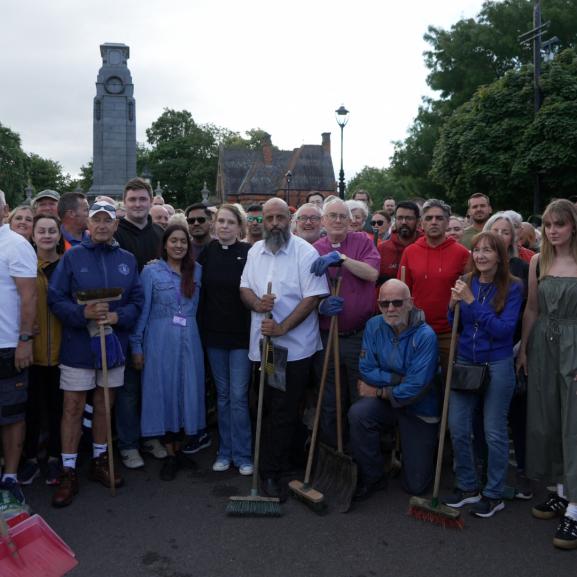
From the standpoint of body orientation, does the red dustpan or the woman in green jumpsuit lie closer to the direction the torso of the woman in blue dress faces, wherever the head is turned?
the red dustpan

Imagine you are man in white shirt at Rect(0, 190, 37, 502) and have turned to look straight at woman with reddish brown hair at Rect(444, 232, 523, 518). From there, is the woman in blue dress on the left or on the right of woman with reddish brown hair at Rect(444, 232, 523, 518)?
left

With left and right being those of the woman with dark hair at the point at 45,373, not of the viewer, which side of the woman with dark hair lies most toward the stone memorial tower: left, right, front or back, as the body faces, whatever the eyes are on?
back

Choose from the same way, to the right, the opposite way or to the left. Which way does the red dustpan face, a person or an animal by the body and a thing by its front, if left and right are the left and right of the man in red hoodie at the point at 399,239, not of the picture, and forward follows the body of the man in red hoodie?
to the left

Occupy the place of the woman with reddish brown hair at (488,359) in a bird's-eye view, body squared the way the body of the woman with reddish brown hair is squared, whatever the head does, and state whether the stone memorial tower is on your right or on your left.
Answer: on your right

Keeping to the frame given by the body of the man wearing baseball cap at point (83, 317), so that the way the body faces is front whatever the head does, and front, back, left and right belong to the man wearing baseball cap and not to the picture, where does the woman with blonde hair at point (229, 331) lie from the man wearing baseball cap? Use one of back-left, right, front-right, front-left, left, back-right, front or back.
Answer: left

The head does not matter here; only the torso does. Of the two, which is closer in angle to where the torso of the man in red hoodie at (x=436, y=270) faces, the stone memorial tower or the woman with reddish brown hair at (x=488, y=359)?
the woman with reddish brown hair

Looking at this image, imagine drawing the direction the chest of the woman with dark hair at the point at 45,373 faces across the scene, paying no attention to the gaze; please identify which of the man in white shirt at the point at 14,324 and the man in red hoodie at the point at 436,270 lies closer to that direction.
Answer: the man in white shirt

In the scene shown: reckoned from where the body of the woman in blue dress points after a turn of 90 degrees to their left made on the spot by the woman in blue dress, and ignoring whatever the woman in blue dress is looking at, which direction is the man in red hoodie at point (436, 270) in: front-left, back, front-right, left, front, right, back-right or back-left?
front

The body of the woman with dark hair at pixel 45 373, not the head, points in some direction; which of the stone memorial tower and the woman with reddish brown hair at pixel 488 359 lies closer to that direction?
the woman with reddish brown hair

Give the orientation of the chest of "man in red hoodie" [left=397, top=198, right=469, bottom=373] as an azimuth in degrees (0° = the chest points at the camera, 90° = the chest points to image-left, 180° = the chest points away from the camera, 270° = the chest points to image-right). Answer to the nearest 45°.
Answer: approximately 0°

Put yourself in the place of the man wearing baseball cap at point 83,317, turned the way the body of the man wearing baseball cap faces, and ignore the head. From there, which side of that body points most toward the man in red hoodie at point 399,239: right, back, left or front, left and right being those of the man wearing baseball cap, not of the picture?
left
